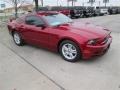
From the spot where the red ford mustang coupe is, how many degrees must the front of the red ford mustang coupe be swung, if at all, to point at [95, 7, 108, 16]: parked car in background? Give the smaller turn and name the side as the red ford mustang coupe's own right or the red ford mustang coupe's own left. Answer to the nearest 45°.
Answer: approximately 135° to the red ford mustang coupe's own left

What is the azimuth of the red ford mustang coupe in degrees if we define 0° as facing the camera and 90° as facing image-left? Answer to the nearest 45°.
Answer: approximately 315°
